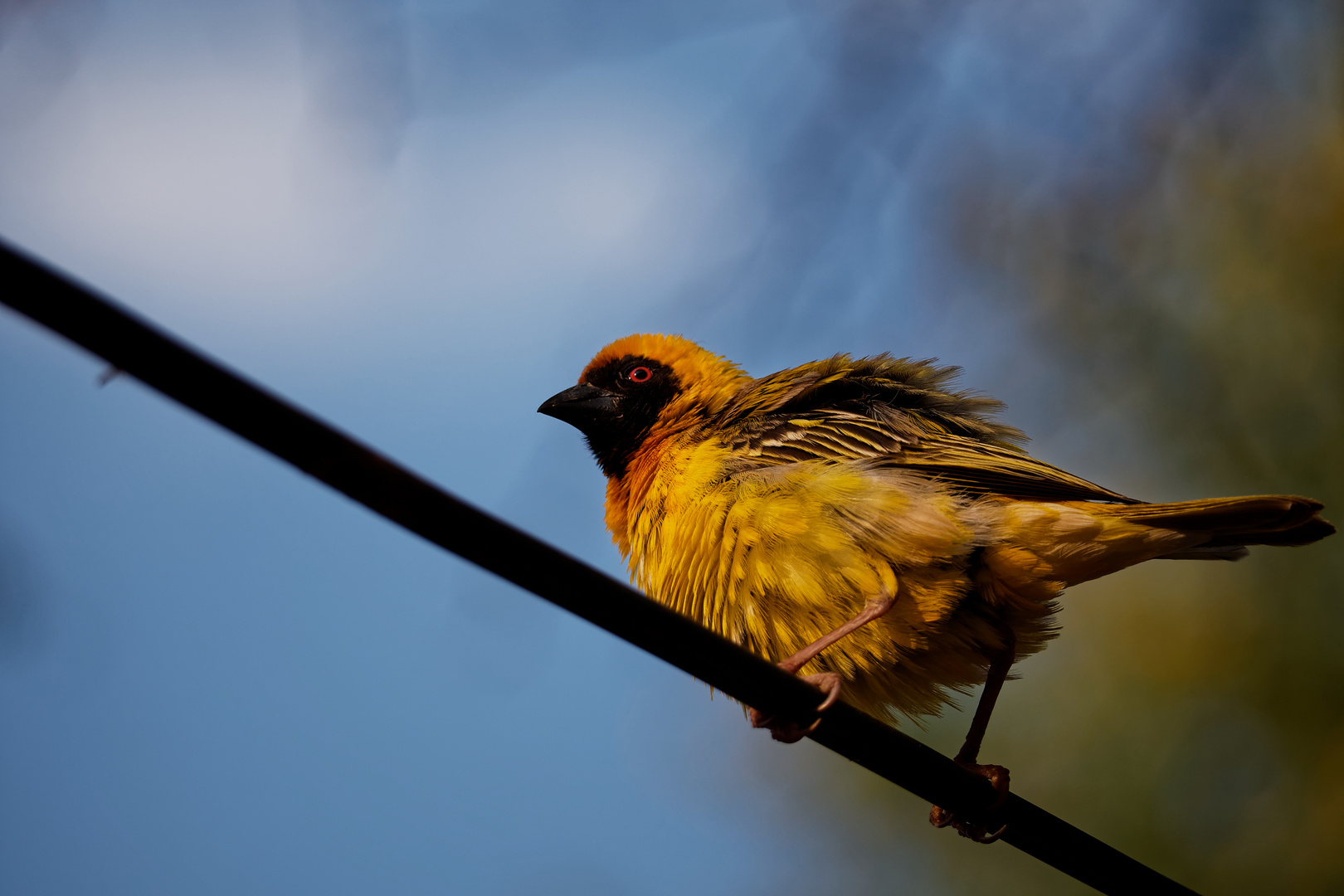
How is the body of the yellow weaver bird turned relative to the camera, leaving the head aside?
to the viewer's left
